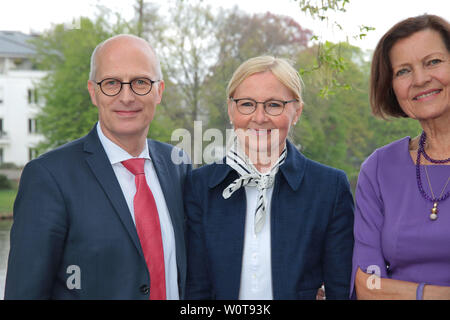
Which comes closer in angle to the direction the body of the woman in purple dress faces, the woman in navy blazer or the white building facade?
the woman in navy blazer

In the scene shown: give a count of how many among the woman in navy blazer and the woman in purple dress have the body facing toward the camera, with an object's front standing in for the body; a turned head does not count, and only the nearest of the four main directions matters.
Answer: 2

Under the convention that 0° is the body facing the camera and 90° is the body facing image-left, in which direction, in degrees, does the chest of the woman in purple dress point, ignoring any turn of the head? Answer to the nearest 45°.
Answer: approximately 0°

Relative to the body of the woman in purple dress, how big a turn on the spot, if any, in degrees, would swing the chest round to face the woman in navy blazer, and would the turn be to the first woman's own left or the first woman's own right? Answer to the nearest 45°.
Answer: approximately 90° to the first woman's own right

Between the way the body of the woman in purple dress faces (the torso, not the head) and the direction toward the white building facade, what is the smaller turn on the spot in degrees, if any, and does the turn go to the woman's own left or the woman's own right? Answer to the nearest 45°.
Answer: approximately 135° to the woman's own right

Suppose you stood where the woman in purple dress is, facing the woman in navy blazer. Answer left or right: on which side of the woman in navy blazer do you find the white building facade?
right

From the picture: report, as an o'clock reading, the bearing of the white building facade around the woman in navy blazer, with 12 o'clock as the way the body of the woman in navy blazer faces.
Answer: The white building facade is roughly at 5 o'clock from the woman in navy blazer.

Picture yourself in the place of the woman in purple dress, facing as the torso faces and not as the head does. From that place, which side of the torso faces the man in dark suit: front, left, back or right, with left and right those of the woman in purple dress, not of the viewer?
right

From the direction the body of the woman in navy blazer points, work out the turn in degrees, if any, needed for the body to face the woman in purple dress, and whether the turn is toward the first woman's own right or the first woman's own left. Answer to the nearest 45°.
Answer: approximately 90° to the first woman's own left

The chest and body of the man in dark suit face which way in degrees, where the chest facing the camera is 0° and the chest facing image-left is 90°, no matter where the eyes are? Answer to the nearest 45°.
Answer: approximately 315°
